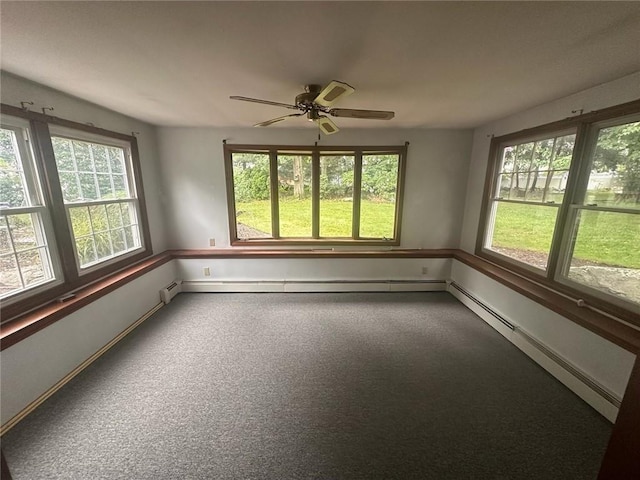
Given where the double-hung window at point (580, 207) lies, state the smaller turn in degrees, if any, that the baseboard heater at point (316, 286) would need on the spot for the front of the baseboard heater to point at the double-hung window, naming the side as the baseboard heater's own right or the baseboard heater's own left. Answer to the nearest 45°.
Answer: approximately 45° to the baseboard heater's own left

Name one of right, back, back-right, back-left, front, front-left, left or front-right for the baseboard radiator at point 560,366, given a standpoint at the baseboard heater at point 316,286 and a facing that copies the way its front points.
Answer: front-left

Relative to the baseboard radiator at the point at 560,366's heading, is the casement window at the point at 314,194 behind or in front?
in front

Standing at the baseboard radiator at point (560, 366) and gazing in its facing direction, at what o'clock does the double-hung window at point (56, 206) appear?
The double-hung window is roughly at 12 o'clock from the baseboard radiator.

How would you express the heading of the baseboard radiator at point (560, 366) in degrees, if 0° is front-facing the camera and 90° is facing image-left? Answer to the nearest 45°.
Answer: approximately 45°

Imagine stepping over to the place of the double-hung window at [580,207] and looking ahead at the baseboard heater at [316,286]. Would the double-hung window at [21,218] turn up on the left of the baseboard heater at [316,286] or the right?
left

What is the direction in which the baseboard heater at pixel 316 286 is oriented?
toward the camera

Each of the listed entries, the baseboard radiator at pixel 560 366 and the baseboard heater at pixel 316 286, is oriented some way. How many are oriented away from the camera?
0

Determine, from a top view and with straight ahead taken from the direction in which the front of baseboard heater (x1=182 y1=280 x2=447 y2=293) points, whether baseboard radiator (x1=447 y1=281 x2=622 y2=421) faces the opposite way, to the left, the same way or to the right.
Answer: to the right

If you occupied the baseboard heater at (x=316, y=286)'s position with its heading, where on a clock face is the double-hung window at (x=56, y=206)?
The double-hung window is roughly at 2 o'clock from the baseboard heater.

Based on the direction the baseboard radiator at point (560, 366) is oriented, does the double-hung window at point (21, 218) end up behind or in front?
in front
